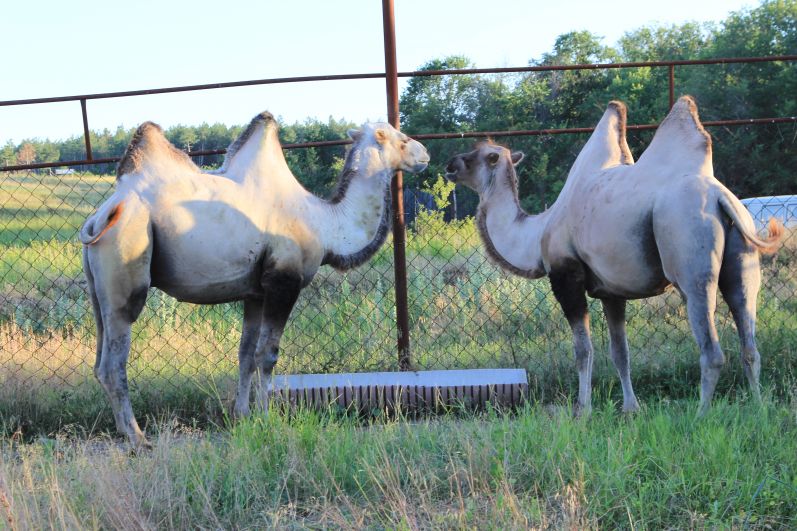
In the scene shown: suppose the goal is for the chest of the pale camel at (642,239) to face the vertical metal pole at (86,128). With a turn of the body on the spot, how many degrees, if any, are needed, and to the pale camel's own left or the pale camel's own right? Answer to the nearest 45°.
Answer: approximately 45° to the pale camel's own left

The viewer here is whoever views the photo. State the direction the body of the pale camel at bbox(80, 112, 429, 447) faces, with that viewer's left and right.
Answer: facing away from the viewer and to the right of the viewer

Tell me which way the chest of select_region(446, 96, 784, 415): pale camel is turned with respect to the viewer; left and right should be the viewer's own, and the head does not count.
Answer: facing away from the viewer and to the left of the viewer
